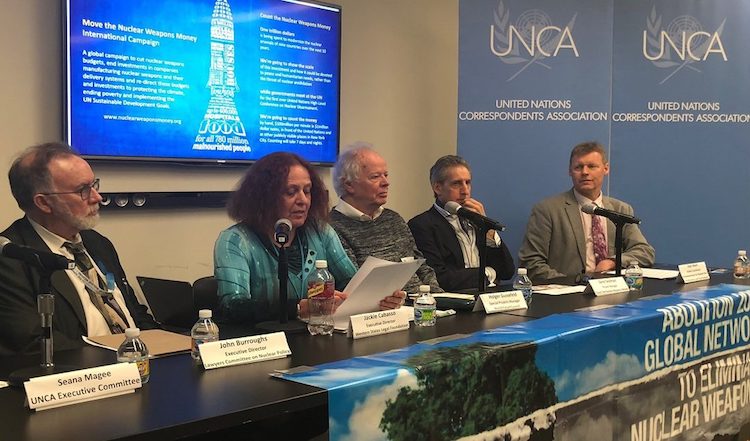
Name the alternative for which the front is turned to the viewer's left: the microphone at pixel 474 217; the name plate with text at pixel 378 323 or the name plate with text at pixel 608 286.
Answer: the microphone

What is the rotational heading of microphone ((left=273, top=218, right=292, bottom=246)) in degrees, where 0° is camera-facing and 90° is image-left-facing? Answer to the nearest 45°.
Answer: approximately 180°

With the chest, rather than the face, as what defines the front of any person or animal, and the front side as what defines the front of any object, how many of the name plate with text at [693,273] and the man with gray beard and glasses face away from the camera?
0

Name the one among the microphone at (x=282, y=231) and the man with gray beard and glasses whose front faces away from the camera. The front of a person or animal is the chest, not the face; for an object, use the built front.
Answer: the microphone

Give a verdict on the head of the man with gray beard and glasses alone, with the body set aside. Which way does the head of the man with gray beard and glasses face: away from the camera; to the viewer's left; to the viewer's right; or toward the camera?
to the viewer's right

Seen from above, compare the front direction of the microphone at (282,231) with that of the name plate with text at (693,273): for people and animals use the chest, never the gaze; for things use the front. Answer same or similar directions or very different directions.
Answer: very different directions

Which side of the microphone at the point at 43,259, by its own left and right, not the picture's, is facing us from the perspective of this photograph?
left

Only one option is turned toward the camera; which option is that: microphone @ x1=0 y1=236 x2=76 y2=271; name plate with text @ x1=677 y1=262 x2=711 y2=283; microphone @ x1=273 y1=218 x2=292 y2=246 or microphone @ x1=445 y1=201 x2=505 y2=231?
the name plate with text

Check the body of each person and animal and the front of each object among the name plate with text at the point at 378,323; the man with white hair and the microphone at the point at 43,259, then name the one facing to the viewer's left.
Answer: the microphone

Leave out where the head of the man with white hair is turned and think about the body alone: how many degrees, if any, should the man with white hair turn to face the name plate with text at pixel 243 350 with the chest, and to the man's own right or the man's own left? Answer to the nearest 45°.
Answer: approximately 45° to the man's own right

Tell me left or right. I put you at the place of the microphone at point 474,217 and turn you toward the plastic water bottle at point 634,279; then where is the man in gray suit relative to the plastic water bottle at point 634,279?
left
